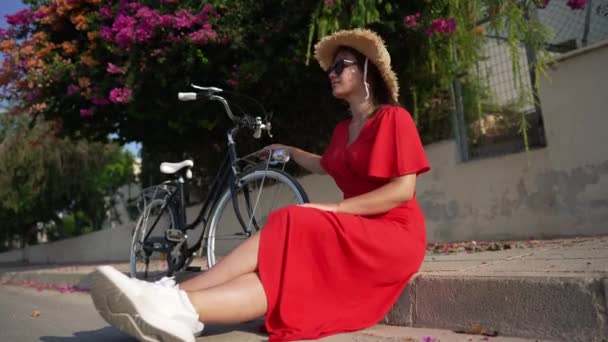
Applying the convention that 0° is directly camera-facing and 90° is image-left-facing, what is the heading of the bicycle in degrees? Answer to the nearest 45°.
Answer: approximately 315°

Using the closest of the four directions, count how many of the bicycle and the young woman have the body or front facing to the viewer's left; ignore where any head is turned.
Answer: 1

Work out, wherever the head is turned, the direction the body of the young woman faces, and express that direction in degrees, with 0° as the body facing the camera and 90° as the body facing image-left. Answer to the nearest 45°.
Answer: approximately 90°

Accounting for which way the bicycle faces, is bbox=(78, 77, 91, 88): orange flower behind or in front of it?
behind

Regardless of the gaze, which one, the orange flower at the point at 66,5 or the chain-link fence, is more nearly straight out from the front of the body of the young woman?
the orange flower

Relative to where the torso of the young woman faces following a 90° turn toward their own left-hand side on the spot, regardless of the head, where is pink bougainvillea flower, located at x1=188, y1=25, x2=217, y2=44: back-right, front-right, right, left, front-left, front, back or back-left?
back

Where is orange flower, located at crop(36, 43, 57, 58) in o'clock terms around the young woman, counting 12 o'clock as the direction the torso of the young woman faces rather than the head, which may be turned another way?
The orange flower is roughly at 2 o'clock from the young woman.

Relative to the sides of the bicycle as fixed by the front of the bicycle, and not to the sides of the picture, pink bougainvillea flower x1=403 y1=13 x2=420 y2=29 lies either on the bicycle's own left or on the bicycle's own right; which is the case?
on the bicycle's own left
